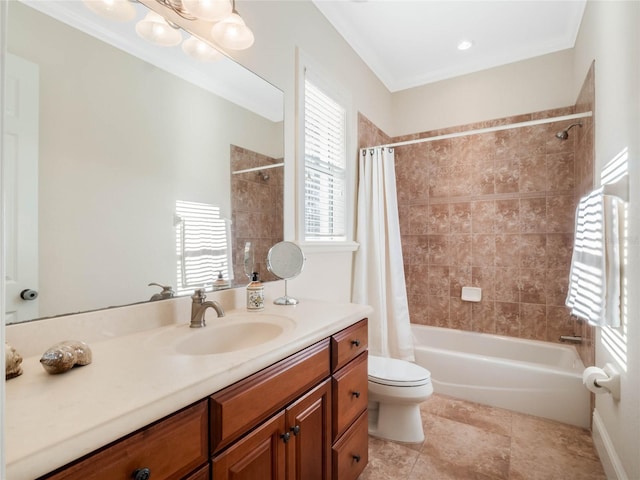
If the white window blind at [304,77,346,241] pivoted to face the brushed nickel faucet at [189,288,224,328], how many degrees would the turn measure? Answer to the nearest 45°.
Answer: approximately 90° to its right

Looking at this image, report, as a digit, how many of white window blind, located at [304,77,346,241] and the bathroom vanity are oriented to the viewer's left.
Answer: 0

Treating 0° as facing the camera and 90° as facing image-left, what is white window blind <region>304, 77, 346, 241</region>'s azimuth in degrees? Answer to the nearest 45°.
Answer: approximately 315°

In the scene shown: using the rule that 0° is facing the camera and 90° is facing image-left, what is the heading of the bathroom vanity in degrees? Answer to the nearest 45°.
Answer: approximately 315°

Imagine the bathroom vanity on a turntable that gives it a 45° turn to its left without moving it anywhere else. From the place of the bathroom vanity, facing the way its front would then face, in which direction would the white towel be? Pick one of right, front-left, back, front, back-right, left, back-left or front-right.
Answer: front

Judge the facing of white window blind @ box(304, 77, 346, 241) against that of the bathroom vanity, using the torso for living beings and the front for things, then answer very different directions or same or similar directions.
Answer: same or similar directions

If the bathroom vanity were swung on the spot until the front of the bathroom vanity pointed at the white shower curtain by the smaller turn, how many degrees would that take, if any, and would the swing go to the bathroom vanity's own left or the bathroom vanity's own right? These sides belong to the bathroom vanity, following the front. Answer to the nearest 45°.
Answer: approximately 90° to the bathroom vanity's own left
